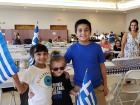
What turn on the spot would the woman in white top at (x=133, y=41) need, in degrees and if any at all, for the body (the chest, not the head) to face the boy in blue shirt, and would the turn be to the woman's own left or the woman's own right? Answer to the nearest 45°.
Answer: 0° — they already face them

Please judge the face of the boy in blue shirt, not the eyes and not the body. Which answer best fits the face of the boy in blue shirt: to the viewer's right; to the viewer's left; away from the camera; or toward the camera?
toward the camera

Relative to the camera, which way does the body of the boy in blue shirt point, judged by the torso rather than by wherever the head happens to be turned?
toward the camera

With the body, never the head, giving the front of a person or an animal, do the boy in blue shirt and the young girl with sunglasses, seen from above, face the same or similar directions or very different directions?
same or similar directions

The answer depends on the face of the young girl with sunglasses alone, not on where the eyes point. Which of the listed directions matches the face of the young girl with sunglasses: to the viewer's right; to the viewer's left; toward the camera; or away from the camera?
toward the camera

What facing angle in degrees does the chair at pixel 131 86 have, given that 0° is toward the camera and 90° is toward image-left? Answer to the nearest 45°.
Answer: approximately 45°

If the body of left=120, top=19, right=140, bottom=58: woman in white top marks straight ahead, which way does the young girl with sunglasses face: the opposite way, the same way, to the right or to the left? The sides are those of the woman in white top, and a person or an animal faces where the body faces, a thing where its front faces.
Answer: the same way

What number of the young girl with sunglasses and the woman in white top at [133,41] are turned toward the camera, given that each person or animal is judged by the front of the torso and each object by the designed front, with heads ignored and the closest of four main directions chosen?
2

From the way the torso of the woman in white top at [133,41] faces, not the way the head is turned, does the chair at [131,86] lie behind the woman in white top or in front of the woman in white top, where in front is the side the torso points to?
in front

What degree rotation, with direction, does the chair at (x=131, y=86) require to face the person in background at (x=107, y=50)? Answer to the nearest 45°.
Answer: approximately 135° to its right

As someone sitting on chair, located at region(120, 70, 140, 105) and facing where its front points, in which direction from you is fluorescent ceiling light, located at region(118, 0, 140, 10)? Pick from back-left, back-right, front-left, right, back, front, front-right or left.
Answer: front

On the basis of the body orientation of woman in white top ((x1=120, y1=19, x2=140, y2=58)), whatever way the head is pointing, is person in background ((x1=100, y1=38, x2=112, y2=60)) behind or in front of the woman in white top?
behind

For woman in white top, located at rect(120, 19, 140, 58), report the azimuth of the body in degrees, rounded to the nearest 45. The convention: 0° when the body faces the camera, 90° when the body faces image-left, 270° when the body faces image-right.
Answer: approximately 0°

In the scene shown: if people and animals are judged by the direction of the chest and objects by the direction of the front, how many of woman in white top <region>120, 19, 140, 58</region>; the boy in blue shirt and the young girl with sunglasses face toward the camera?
3

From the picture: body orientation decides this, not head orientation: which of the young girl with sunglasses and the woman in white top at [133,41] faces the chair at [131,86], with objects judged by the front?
the woman in white top

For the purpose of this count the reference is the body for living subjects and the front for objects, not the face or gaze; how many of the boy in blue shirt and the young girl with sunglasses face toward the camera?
2

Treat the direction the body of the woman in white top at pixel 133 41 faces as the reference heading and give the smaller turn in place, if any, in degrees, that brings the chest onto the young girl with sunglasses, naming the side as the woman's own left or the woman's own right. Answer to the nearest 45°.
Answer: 0° — they already face them
